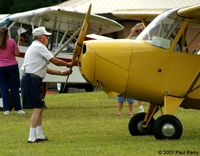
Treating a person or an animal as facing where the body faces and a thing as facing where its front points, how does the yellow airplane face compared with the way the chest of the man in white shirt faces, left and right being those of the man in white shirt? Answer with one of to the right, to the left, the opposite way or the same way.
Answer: the opposite way

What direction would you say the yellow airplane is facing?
to the viewer's left

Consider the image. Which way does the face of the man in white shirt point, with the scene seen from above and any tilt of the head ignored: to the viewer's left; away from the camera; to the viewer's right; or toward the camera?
to the viewer's right

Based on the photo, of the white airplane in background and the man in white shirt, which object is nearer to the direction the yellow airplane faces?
the man in white shirt

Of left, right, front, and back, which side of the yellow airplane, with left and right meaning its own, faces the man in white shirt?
front

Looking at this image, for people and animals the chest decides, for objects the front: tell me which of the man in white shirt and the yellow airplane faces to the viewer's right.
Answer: the man in white shirt

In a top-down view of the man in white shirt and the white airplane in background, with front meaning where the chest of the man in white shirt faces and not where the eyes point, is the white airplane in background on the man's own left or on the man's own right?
on the man's own left

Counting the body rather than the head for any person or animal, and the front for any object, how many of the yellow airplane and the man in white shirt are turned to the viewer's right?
1

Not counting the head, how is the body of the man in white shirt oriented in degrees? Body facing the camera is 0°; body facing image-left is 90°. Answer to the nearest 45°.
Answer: approximately 270°

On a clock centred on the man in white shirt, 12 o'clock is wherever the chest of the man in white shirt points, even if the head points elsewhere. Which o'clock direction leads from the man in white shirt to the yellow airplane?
The yellow airplane is roughly at 12 o'clock from the man in white shirt.

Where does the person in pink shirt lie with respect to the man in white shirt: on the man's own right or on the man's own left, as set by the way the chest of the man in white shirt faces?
on the man's own left

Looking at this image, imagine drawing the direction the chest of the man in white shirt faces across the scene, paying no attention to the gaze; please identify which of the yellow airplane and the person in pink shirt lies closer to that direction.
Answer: the yellow airplane

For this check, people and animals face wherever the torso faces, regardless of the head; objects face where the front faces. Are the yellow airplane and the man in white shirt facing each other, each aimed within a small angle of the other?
yes
